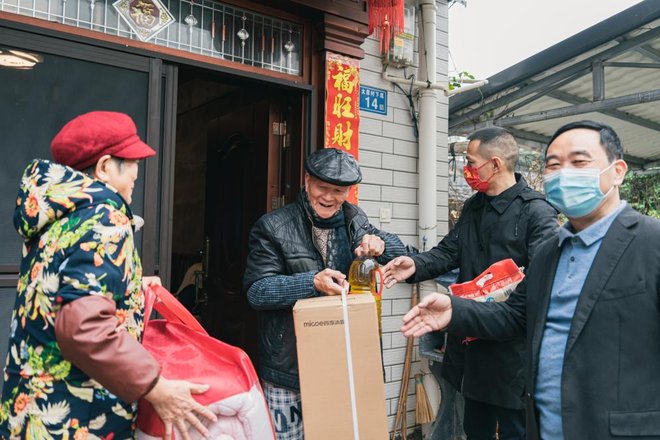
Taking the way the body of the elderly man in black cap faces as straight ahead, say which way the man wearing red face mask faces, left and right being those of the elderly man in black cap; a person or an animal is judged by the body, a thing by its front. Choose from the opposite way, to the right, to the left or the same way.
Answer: to the right

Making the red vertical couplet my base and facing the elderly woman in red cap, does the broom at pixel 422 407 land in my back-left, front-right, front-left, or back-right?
back-left

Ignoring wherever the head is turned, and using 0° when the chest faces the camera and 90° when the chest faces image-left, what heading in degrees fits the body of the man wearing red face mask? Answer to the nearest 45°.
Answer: approximately 45°

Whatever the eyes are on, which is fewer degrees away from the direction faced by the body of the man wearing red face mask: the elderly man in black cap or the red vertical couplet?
the elderly man in black cap

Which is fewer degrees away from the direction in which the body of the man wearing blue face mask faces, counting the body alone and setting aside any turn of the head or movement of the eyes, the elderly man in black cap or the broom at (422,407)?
the elderly man in black cap

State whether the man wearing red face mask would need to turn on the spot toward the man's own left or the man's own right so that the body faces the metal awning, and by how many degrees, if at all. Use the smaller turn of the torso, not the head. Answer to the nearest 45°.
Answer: approximately 135° to the man's own right

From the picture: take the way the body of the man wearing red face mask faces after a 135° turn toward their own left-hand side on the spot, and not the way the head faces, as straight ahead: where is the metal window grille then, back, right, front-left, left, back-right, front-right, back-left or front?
back

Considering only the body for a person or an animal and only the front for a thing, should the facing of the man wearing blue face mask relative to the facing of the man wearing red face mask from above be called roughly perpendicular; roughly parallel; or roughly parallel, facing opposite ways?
roughly parallel

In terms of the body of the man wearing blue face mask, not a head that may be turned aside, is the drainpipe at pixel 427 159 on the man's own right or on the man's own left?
on the man's own right

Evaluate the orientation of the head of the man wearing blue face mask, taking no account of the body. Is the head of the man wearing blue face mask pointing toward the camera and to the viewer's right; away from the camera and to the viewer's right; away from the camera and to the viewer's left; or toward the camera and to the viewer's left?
toward the camera and to the viewer's left

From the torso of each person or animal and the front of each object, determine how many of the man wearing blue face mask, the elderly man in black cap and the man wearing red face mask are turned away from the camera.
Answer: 0

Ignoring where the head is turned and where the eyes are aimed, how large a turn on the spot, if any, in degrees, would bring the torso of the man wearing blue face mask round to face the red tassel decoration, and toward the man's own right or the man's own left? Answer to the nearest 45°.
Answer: approximately 90° to the man's own right

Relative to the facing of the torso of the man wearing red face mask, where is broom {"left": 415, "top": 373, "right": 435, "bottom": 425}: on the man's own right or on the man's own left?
on the man's own right

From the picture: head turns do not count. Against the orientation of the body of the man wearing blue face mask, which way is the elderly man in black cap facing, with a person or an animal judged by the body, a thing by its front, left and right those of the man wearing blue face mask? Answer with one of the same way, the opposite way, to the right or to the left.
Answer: to the left

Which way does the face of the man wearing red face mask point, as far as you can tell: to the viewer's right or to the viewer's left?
to the viewer's left

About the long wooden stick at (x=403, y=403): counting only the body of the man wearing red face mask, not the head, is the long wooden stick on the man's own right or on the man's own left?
on the man's own right
